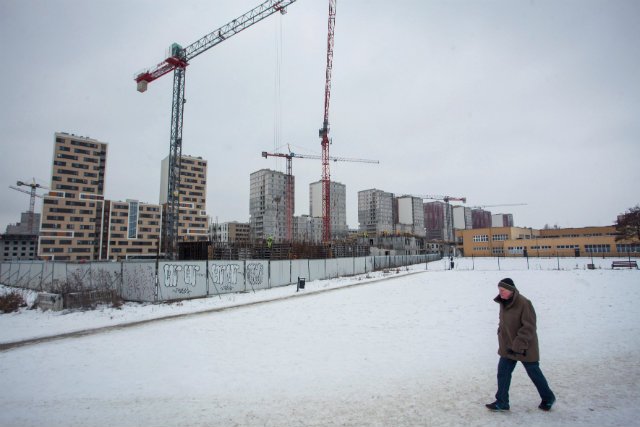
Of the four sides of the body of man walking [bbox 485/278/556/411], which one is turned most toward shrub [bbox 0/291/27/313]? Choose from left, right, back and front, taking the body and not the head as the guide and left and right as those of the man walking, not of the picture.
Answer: front

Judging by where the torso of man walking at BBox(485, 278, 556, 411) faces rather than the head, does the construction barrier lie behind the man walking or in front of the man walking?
in front

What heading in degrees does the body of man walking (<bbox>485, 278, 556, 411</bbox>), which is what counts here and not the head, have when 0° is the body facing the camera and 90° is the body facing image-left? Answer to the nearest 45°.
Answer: approximately 90°
